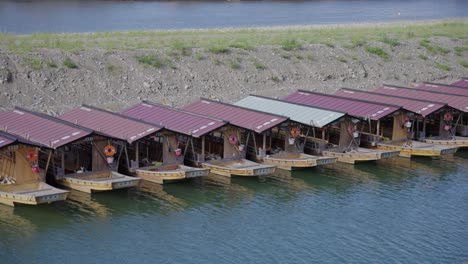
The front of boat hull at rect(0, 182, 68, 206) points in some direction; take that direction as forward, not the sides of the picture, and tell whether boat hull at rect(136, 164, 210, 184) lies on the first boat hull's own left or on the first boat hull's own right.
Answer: on the first boat hull's own left

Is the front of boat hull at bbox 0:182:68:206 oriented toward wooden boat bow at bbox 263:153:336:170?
no

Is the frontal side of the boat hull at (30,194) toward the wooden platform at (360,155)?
no

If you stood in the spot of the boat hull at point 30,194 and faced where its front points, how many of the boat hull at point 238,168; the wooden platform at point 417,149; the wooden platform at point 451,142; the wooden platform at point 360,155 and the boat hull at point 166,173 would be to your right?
0

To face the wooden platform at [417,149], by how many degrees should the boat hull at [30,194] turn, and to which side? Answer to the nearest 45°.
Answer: approximately 45° to its left

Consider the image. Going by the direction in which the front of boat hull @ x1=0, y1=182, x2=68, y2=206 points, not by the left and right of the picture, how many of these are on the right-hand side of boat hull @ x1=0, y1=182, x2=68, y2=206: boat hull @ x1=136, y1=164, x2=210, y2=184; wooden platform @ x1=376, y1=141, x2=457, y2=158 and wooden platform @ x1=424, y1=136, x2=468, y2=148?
0

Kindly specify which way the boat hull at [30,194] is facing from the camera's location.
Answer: facing the viewer and to the right of the viewer

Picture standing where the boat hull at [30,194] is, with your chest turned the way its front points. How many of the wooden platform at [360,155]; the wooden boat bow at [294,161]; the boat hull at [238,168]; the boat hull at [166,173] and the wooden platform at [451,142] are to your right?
0

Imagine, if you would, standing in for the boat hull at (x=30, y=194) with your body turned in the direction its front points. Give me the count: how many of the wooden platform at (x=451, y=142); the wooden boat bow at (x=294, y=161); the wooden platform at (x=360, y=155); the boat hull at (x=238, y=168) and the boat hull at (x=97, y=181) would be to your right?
0

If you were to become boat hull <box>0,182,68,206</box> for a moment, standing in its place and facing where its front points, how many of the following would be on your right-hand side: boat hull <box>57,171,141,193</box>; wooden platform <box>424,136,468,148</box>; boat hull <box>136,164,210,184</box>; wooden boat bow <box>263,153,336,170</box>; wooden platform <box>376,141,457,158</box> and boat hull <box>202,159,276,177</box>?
0

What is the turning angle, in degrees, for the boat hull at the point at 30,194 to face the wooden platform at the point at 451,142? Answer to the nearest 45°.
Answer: approximately 45° to its left

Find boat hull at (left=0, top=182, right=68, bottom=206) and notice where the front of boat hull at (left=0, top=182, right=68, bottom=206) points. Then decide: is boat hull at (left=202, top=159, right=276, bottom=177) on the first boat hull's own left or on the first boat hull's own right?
on the first boat hull's own left
